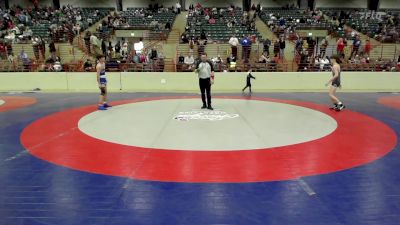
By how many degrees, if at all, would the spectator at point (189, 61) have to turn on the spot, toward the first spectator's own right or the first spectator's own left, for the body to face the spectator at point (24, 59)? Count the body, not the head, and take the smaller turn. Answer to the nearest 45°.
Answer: approximately 90° to the first spectator's own right

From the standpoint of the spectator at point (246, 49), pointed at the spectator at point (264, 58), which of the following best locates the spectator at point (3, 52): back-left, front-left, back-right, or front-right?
back-right

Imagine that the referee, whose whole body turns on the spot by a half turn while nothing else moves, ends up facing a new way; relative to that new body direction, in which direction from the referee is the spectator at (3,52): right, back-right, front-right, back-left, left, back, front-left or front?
front-left

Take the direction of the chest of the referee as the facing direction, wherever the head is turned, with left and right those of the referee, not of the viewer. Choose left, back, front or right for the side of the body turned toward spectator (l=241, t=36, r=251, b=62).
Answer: back

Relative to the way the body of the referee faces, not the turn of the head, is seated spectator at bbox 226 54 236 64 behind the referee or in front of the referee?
behind

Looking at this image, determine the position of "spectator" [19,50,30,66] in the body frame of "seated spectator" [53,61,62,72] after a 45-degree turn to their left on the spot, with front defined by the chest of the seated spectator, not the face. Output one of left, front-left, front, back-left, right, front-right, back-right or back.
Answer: back

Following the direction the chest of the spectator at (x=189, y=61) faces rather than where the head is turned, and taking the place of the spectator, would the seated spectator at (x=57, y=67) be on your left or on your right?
on your right

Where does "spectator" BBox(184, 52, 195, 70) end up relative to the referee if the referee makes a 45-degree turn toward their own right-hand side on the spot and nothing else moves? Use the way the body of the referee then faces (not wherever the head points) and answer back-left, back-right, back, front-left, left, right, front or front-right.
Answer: back-right

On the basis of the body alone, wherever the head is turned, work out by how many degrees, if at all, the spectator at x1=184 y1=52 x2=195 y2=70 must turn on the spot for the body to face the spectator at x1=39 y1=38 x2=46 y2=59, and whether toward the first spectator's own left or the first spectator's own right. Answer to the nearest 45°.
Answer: approximately 90° to the first spectator's own right

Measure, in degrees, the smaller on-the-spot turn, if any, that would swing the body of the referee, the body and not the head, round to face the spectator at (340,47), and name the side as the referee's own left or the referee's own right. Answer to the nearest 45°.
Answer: approximately 135° to the referee's own left
